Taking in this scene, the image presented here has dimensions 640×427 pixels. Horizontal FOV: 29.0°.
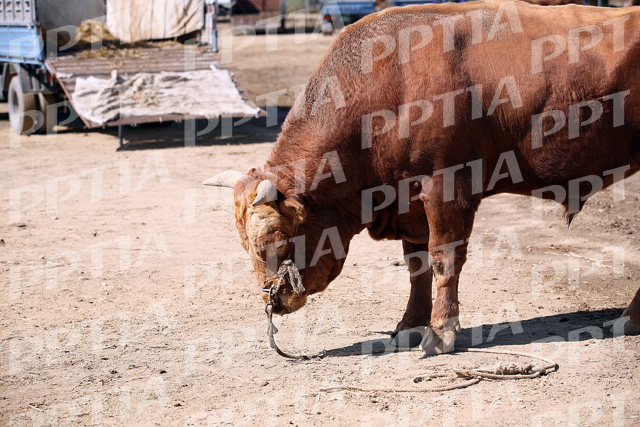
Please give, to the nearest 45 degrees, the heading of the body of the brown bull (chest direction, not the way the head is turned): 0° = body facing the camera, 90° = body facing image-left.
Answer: approximately 90°

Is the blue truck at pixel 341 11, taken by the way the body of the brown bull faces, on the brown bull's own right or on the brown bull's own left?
on the brown bull's own right

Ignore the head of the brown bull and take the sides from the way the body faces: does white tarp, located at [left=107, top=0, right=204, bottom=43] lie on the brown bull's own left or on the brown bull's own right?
on the brown bull's own right

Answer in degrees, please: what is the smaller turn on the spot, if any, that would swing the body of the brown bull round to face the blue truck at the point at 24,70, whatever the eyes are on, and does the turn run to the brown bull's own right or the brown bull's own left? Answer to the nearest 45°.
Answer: approximately 45° to the brown bull's own right

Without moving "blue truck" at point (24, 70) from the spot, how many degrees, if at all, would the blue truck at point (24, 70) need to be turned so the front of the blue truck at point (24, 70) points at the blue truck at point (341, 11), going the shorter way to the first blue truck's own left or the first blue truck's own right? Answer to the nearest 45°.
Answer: approximately 90° to the first blue truck's own right

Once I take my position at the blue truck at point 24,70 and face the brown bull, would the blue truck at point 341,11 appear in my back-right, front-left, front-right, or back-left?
back-left

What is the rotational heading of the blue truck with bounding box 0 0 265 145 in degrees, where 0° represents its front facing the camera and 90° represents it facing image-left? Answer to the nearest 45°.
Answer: approximately 135°

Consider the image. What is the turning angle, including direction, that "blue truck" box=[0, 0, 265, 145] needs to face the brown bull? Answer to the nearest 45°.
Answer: approximately 135° to its left

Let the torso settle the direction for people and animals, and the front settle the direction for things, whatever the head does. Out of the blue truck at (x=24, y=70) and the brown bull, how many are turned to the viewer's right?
0
